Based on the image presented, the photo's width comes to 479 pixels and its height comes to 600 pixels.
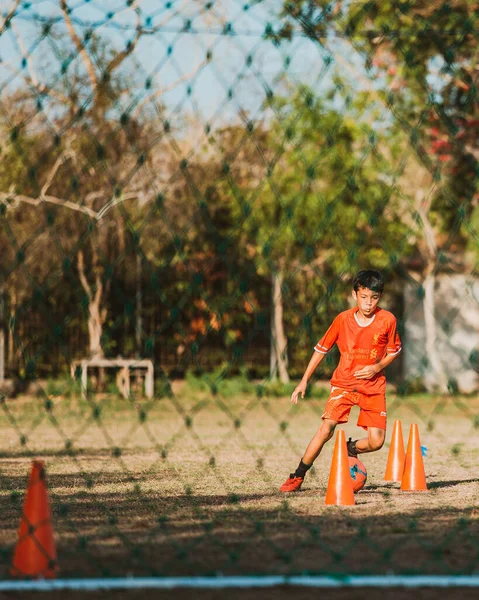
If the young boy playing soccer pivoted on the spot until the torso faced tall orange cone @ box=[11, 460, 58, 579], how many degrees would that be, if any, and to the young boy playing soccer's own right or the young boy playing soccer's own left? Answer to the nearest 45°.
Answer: approximately 45° to the young boy playing soccer's own right

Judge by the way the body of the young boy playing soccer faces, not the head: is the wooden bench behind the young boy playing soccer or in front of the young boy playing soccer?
behind

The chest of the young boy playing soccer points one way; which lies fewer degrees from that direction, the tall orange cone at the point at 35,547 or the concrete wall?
the tall orange cone

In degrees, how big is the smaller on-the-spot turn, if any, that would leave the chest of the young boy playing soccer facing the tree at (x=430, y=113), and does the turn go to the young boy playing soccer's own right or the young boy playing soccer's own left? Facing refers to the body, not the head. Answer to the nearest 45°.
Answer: approximately 180°

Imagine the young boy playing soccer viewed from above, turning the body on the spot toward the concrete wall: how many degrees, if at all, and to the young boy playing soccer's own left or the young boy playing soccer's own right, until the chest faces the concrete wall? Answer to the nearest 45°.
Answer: approximately 180°

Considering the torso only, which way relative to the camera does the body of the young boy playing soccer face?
toward the camera

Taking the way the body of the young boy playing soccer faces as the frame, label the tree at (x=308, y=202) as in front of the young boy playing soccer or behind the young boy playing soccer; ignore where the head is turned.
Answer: behind
